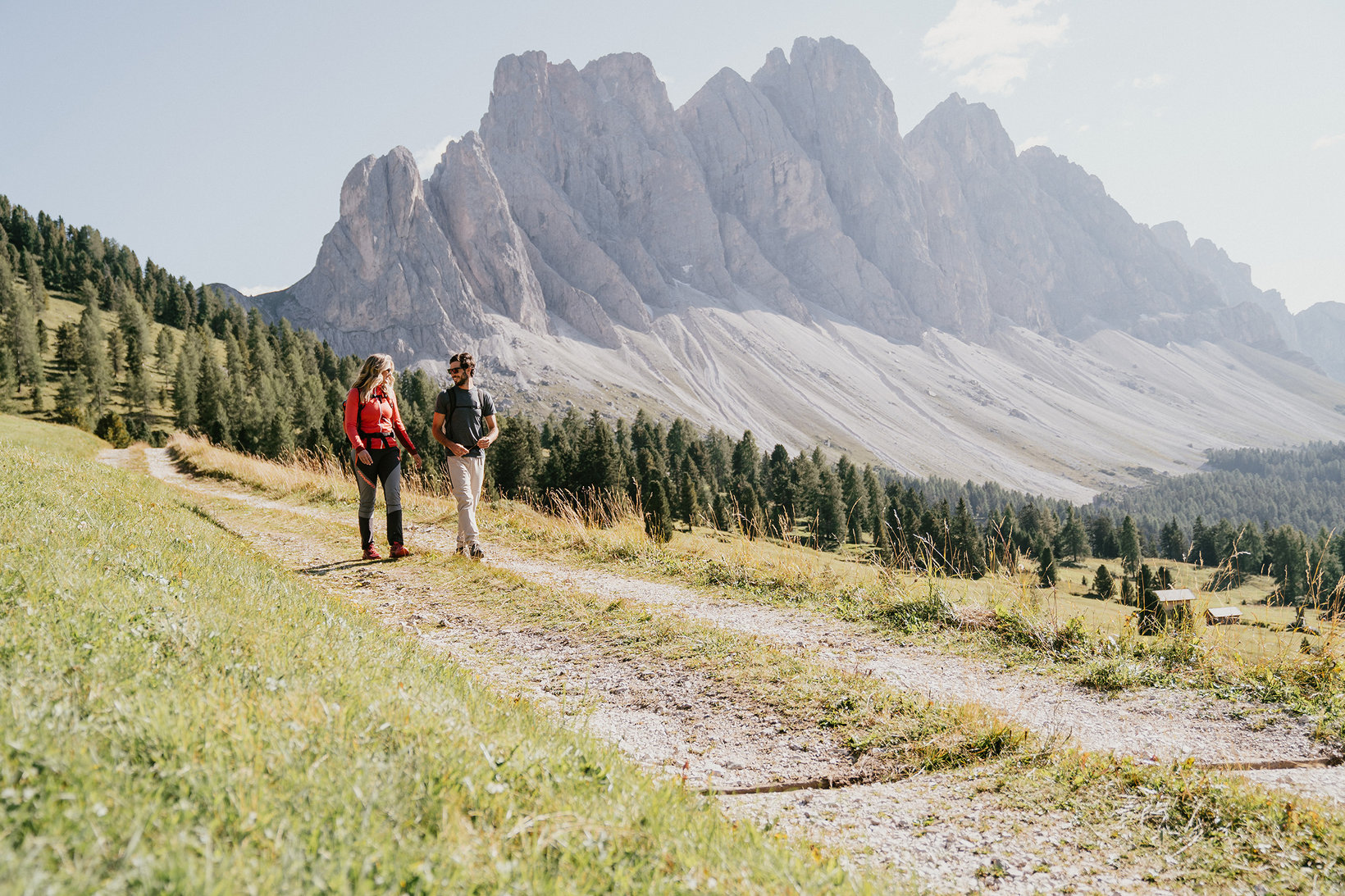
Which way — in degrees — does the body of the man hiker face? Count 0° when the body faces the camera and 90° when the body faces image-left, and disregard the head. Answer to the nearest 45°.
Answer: approximately 0°

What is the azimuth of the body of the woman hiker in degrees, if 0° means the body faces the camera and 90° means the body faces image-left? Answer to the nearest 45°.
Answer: approximately 315°

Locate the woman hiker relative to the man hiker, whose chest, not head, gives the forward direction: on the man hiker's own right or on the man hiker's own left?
on the man hiker's own right
